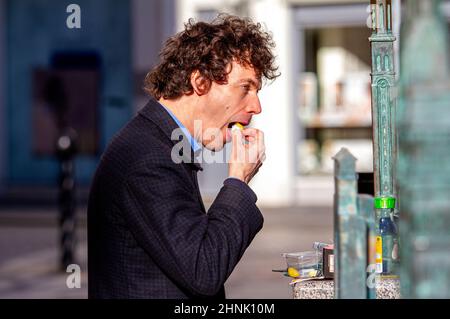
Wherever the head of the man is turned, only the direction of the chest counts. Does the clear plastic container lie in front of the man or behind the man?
in front

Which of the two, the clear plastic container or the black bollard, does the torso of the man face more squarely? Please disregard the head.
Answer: the clear plastic container

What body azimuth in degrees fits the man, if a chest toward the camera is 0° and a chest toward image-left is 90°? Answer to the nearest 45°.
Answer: approximately 270°

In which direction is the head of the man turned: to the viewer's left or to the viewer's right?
to the viewer's right
